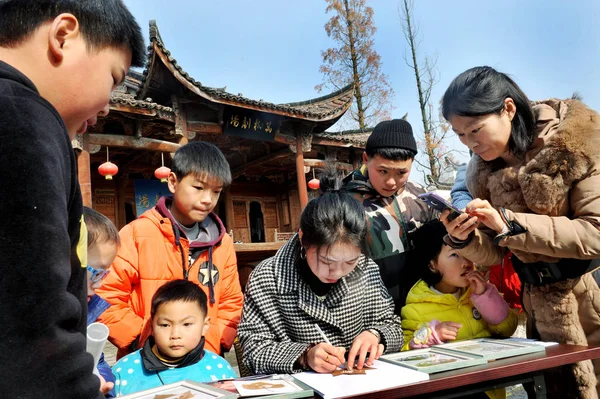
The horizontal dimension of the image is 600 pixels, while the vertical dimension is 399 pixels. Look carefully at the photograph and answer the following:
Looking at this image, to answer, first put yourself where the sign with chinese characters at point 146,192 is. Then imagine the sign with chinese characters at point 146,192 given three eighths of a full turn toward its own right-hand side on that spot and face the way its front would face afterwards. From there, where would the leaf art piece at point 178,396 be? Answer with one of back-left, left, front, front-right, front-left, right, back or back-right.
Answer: back-left

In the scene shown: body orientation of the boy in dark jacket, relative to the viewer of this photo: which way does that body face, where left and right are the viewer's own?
facing to the right of the viewer

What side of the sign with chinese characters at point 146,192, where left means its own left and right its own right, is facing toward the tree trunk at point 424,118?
left

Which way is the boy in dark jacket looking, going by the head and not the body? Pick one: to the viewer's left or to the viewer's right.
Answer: to the viewer's right

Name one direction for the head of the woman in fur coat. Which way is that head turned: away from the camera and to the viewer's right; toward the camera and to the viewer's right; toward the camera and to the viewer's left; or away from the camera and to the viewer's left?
toward the camera and to the viewer's left

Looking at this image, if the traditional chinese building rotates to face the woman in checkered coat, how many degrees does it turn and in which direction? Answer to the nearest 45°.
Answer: approximately 45° to its right

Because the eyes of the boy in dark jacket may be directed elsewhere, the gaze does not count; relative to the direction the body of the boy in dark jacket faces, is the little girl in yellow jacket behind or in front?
in front

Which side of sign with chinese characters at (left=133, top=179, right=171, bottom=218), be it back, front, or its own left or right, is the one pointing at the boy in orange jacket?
front

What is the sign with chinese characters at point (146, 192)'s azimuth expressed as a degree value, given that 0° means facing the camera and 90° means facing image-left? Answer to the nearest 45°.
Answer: approximately 0°

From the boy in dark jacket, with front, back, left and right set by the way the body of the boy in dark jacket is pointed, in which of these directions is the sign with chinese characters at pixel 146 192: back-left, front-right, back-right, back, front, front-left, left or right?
left

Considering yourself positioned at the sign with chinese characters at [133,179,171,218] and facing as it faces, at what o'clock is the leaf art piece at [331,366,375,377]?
The leaf art piece is roughly at 12 o'clock from the sign with chinese characters.

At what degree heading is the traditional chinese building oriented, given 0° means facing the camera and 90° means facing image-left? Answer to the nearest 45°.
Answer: approximately 315°

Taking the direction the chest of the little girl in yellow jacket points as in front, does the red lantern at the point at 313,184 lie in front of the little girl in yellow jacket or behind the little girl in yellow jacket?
behind

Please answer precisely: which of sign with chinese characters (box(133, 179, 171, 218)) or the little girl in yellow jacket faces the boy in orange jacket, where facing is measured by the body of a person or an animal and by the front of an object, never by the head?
the sign with chinese characters
